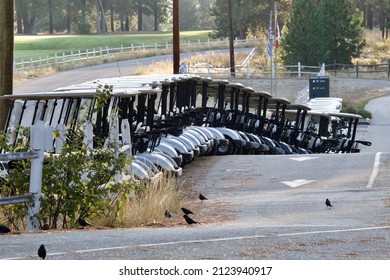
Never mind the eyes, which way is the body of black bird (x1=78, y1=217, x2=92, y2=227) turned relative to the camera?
to the viewer's left

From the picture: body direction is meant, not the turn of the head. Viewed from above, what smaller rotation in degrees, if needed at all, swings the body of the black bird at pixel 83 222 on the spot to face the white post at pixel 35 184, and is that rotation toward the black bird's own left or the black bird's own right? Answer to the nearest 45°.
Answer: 0° — it already faces it

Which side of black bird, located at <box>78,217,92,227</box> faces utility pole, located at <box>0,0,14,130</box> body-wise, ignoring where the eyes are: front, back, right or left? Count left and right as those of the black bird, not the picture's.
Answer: right

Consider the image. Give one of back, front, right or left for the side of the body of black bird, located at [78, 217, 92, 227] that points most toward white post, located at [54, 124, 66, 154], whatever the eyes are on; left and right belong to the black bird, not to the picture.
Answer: right
